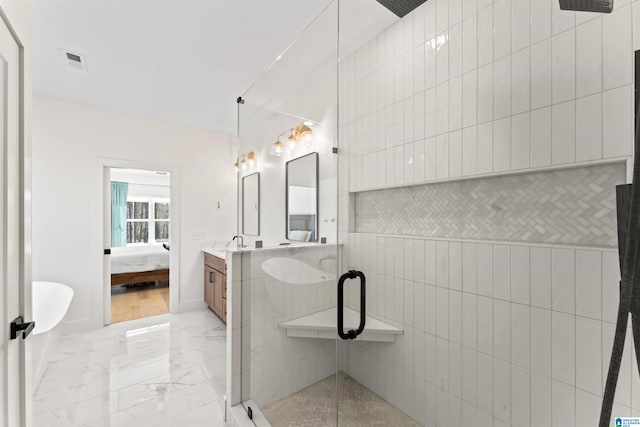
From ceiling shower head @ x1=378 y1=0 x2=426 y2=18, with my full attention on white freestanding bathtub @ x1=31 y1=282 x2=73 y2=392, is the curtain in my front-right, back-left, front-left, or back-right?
front-right

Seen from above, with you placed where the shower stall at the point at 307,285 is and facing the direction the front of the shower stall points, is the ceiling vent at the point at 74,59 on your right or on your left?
on your right

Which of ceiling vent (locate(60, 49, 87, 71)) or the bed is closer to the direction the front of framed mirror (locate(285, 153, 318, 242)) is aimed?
the ceiling vent

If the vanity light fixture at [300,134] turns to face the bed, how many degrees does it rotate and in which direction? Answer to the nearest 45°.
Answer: approximately 90° to its right

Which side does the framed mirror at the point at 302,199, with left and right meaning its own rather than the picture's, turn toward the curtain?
right

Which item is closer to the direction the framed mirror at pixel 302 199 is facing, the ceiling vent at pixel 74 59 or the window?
the ceiling vent

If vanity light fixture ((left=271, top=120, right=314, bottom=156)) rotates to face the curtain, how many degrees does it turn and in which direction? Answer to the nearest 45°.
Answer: approximately 90° to its right

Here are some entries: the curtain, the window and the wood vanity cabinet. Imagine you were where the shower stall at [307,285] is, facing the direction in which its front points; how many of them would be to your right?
3

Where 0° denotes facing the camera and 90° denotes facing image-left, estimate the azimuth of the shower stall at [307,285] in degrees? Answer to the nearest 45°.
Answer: approximately 45°

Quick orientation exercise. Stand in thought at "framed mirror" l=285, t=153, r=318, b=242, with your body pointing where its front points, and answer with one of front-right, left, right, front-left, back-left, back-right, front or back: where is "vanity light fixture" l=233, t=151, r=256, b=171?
right

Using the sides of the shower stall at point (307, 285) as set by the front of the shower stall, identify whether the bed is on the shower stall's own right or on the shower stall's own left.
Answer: on the shower stall's own right

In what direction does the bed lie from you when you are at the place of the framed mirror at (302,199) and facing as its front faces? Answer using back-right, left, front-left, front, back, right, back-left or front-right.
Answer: right

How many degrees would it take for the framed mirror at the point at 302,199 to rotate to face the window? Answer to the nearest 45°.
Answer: approximately 90° to its right
